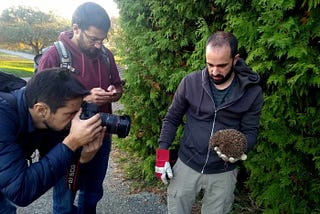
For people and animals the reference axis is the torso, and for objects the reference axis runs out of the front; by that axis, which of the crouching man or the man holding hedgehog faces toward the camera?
the man holding hedgehog

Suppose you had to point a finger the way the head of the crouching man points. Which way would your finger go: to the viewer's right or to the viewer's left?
to the viewer's right

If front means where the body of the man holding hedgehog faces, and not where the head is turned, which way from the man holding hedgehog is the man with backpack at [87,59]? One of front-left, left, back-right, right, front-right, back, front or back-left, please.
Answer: right

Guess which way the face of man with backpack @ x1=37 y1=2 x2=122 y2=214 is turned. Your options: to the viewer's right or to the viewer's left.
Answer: to the viewer's right

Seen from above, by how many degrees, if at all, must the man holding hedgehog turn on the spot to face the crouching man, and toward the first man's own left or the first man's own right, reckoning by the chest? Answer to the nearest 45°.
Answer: approximately 45° to the first man's own right

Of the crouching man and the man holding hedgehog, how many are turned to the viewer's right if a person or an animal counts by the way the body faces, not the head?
1

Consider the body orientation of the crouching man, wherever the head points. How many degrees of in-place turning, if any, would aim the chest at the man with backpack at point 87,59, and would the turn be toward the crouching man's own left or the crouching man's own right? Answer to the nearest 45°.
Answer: approximately 45° to the crouching man's own left

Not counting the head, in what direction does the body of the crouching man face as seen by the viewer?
to the viewer's right

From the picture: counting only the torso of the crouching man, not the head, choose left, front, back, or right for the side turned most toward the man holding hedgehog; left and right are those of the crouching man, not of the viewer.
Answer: front

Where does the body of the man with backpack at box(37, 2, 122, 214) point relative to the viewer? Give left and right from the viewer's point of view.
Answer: facing the viewer and to the right of the viewer

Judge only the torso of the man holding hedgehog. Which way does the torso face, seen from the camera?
toward the camera
